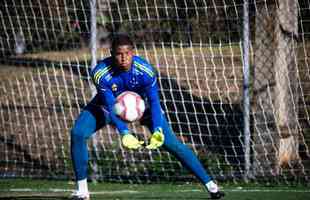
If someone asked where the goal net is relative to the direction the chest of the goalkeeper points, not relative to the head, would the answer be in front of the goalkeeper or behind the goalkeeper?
behind

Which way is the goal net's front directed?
toward the camera

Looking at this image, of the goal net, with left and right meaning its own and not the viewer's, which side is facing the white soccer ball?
front

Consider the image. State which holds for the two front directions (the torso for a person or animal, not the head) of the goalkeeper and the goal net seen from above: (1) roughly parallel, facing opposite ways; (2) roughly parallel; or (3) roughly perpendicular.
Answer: roughly parallel

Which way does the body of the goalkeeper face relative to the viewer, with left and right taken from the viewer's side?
facing the viewer

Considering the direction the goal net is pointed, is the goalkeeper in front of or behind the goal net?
in front
